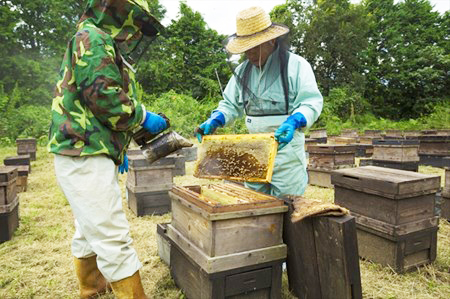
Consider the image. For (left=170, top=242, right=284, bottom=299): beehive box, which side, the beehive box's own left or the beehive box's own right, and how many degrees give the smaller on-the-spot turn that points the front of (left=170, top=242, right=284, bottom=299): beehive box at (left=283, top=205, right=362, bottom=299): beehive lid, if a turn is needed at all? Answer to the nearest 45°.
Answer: approximately 45° to the beehive box's own left

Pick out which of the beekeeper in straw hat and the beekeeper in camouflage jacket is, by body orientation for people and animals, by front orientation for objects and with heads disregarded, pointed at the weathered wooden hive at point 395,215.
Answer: the beekeeper in camouflage jacket

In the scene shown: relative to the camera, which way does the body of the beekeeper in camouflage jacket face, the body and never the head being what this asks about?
to the viewer's right

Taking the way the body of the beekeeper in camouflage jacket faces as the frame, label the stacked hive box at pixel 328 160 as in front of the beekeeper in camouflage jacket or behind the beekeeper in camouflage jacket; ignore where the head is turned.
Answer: in front

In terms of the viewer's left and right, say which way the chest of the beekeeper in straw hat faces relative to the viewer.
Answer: facing the viewer and to the left of the viewer

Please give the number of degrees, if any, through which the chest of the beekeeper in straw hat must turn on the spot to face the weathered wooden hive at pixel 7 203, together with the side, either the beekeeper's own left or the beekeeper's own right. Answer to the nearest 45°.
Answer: approximately 45° to the beekeeper's own right

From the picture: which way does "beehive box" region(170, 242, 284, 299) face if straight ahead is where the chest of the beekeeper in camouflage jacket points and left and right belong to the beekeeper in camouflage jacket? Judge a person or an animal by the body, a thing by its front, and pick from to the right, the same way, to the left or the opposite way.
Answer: to the right

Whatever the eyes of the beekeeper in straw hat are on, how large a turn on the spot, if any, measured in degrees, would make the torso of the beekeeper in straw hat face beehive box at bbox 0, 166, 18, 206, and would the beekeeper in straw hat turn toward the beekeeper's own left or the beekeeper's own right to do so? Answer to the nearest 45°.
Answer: approximately 45° to the beekeeper's own right

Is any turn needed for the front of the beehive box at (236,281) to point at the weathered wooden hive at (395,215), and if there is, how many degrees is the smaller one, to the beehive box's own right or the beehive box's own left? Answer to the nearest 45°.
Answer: approximately 90° to the beehive box's own left

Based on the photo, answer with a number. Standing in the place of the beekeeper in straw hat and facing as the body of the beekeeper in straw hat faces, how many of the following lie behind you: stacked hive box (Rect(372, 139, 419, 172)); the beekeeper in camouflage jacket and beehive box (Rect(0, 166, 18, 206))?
1

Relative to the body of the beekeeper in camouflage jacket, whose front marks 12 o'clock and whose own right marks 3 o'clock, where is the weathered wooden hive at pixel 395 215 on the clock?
The weathered wooden hive is roughly at 12 o'clock from the beekeeper in camouflage jacket.

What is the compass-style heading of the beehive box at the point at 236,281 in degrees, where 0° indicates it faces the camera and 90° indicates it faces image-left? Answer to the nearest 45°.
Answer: approximately 315°
